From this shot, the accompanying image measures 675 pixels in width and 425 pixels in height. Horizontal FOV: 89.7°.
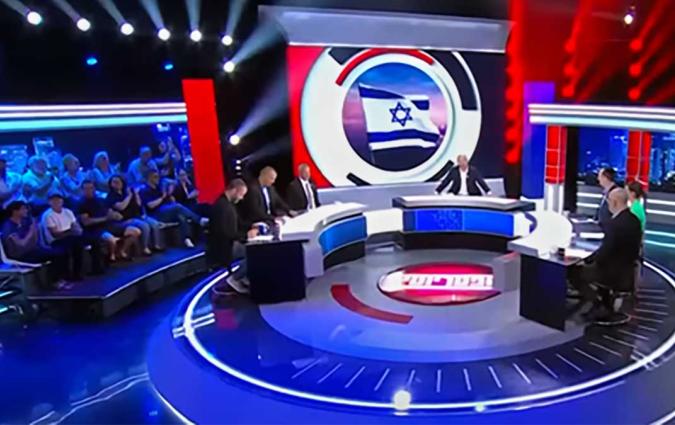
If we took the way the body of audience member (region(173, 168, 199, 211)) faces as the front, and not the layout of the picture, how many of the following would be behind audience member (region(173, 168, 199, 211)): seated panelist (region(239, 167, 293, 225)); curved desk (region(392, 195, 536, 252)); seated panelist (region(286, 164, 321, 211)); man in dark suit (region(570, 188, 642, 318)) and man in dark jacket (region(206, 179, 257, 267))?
0

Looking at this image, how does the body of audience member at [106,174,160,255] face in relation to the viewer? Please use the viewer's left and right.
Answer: facing the viewer and to the right of the viewer

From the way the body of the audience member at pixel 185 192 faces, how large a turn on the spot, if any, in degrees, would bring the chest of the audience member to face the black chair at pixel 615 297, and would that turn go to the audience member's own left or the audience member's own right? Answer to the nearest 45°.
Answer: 0° — they already face it

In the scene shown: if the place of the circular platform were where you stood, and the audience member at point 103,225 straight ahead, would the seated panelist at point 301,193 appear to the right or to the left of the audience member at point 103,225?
right

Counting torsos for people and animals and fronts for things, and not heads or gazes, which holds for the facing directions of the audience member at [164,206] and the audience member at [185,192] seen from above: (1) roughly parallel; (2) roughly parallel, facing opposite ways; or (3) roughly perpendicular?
roughly parallel

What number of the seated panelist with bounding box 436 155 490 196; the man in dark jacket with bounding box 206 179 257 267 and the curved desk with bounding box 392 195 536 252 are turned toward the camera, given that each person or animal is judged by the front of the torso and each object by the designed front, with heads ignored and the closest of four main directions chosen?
2

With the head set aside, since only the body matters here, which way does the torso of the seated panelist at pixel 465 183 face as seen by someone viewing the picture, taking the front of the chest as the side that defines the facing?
toward the camera

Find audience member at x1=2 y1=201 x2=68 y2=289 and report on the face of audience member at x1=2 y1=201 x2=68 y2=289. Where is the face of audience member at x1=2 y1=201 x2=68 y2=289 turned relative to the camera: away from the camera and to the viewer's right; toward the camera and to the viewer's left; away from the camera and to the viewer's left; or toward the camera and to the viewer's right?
toward the camera and to the viewer's right

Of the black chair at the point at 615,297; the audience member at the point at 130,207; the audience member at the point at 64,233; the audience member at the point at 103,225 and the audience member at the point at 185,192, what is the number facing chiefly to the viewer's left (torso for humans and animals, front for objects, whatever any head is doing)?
1

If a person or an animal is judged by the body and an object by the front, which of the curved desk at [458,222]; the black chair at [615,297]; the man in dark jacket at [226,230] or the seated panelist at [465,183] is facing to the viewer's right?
the man in dark jacket

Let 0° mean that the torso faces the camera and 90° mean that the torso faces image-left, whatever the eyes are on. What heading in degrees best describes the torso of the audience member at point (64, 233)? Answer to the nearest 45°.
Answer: approximately 315°

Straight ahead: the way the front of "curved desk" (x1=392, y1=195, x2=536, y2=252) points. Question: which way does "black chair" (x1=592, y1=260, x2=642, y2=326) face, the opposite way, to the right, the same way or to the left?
to the right

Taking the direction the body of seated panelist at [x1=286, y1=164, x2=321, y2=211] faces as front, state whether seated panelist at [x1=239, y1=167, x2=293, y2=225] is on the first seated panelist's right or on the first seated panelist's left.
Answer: on the first seated panelist's right
